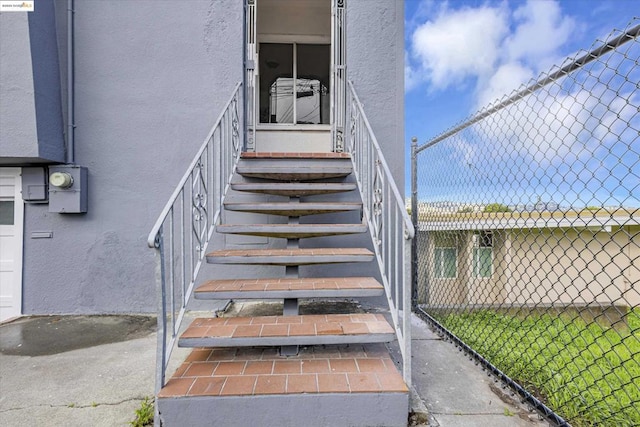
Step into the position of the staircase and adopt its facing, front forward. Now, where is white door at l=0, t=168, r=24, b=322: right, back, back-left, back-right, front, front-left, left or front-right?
back-right

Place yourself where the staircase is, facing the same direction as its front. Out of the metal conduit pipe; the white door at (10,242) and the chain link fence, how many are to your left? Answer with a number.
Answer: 1

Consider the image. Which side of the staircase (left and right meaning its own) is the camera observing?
front

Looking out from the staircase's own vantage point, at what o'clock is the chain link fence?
The chain link fence is roughly at 9 o'clock from the staircase.

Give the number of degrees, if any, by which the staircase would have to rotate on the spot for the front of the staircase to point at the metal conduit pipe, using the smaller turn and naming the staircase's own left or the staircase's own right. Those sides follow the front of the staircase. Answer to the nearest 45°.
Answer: approximately 135° to the staircase's own right

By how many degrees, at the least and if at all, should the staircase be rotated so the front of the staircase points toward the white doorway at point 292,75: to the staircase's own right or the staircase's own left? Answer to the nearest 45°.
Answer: approximately 180°

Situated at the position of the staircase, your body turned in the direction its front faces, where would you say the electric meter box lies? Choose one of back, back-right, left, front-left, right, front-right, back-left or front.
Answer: back-right

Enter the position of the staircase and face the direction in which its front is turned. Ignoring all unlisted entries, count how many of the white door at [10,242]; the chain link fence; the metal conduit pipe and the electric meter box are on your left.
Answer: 1
